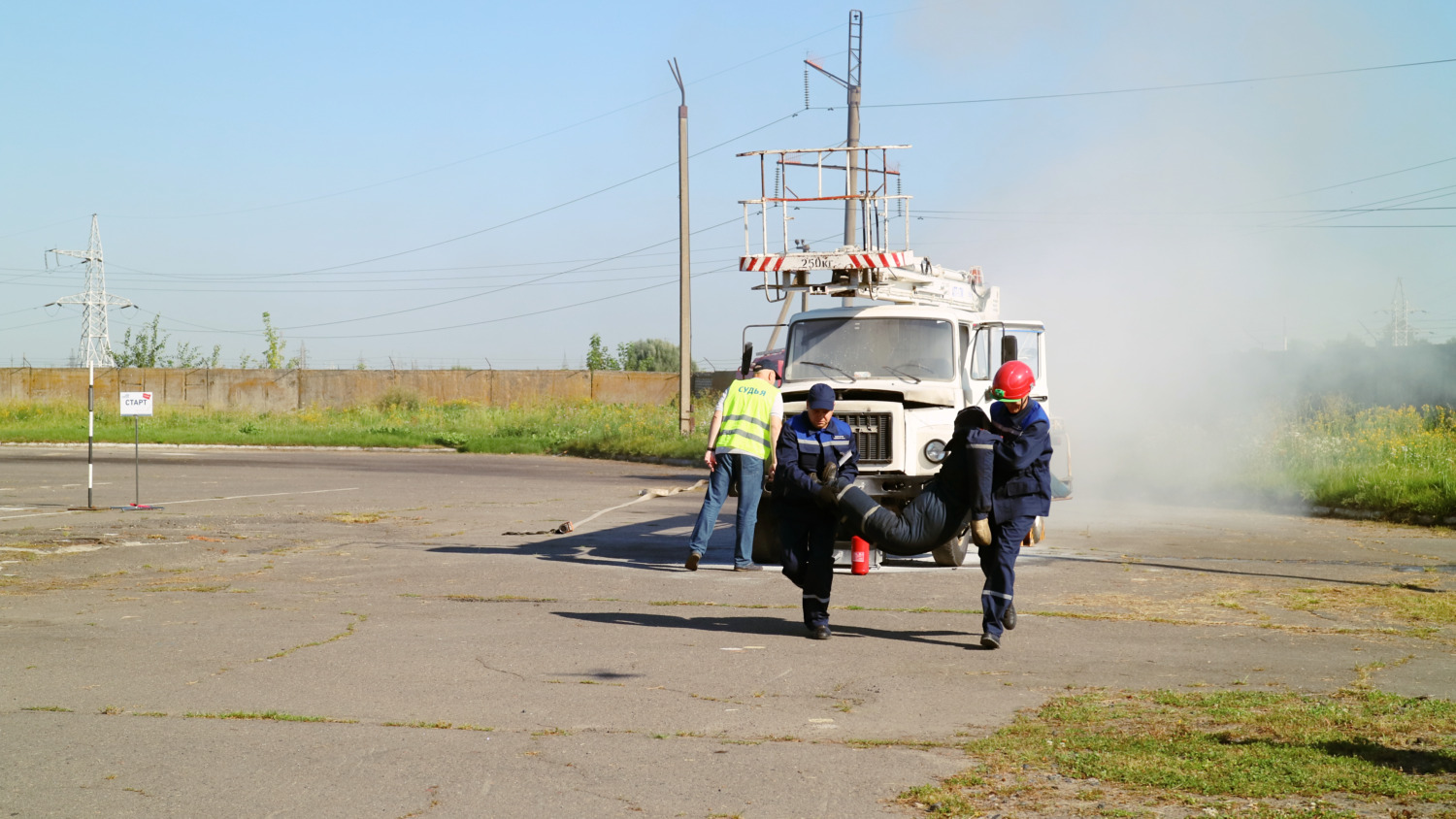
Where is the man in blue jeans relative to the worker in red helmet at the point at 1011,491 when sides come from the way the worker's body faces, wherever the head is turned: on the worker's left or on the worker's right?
on the worker's right

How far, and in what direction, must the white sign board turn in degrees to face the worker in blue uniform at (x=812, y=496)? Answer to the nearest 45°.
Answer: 0° — it already faces them

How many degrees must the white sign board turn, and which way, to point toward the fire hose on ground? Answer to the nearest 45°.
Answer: approximately 90° to its left

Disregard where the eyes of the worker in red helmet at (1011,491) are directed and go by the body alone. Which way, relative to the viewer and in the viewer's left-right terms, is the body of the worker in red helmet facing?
facing the viewer and to the left of the viewer

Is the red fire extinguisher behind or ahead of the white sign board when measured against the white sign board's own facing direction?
ahead

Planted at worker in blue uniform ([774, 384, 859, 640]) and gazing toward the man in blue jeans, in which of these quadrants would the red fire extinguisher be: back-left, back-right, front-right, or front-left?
front-right

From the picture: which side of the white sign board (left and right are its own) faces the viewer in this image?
front

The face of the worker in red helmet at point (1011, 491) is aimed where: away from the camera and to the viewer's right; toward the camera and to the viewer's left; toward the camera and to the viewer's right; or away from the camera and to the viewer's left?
toward the camera and to the viewer's left

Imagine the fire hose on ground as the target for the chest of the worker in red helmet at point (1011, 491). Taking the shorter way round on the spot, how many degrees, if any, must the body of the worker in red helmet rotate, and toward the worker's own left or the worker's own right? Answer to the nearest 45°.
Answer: approximately 90° to the worker's own right

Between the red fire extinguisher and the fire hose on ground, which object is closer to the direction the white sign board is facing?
the red fire extinguisher

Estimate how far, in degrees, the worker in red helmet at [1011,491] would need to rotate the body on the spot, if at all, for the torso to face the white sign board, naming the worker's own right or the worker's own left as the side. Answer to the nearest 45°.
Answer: approximately 90° to the worker's own right

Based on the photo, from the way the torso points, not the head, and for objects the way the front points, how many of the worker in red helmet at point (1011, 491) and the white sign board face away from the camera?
0
